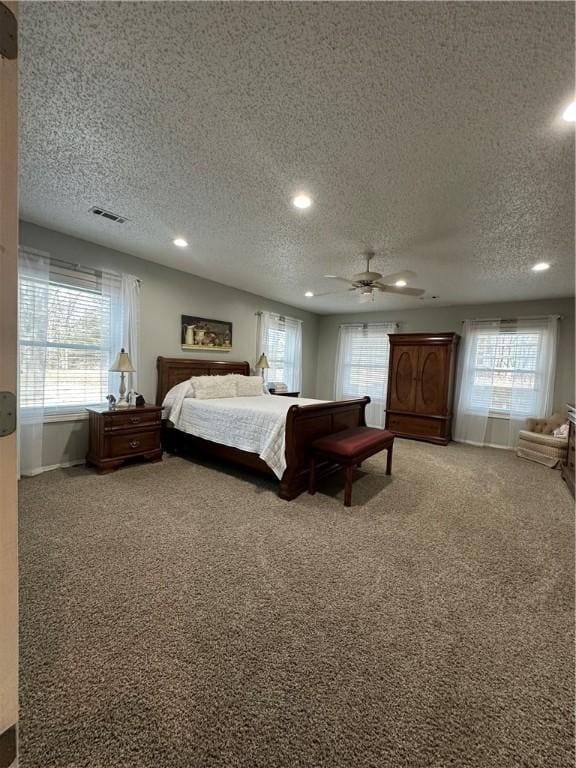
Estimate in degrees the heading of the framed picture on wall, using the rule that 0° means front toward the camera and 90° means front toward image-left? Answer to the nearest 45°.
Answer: approximately 315°

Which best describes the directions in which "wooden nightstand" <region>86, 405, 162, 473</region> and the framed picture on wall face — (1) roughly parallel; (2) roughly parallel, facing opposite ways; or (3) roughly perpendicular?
roughly parallel

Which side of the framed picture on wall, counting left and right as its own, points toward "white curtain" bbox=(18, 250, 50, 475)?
right

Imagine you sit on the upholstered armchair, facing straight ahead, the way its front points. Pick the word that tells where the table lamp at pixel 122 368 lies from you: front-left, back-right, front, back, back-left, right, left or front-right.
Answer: front

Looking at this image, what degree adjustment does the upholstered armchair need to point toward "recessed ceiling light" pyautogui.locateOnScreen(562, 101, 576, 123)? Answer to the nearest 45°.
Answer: approximately 45° to its left

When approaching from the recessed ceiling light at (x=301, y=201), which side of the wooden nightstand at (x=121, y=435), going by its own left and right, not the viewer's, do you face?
front

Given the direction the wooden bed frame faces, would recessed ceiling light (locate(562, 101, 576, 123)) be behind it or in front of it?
in front

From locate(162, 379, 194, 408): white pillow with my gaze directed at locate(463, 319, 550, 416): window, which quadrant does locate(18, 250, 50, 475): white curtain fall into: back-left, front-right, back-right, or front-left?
back-right

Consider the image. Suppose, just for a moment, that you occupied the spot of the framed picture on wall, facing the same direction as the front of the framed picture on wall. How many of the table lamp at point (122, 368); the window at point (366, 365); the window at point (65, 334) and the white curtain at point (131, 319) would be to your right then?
3

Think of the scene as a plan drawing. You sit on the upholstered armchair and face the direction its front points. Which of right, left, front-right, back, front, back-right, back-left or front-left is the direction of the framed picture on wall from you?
front

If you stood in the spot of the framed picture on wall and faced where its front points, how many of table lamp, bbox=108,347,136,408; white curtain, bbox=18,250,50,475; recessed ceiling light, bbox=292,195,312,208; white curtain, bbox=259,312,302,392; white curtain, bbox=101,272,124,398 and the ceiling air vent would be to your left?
1

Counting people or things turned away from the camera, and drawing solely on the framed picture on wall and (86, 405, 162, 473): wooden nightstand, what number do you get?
0

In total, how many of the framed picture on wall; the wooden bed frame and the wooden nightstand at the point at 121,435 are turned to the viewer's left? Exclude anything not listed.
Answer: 0

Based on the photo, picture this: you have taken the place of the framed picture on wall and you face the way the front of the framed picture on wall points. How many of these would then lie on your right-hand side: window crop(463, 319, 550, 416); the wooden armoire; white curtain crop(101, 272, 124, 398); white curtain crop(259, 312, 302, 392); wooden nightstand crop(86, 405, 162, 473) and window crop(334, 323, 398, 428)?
2

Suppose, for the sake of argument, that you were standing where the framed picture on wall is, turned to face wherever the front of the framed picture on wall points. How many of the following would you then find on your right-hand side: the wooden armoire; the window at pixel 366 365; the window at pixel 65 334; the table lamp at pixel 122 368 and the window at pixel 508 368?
2

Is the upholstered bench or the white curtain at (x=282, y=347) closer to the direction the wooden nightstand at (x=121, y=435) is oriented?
the upholstered bench

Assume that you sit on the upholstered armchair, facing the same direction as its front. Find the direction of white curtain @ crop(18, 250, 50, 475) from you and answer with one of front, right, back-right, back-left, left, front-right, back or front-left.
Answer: front

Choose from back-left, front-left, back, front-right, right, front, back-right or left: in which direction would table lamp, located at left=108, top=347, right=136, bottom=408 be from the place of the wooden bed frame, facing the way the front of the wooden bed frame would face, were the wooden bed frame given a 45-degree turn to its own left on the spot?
back
